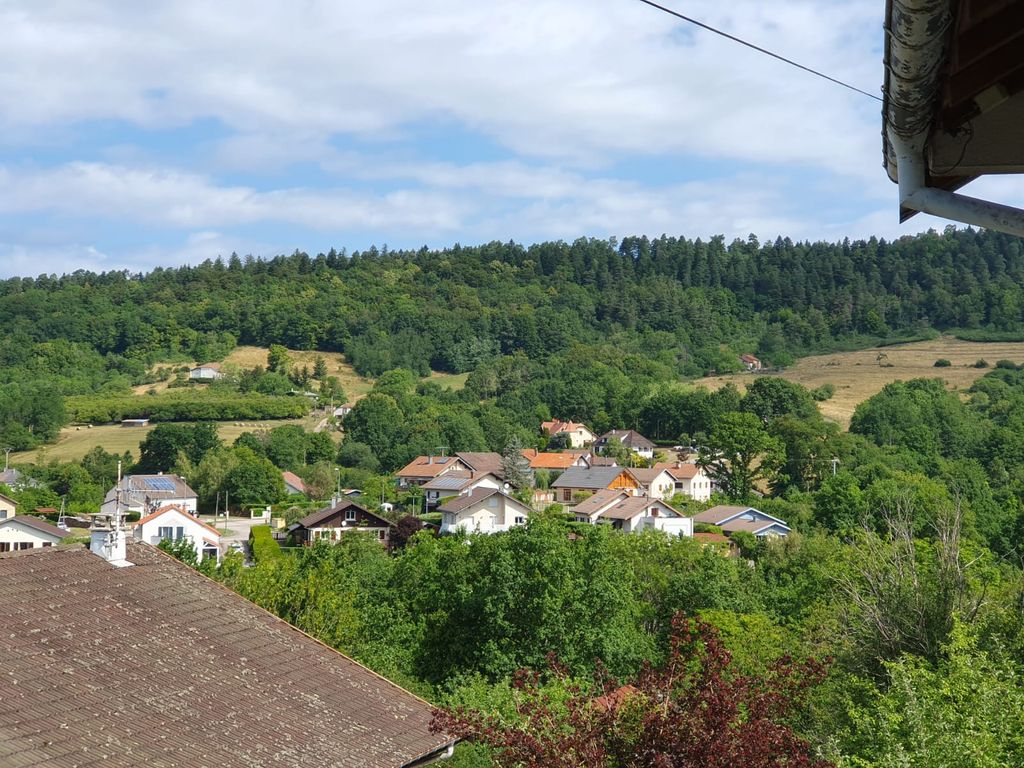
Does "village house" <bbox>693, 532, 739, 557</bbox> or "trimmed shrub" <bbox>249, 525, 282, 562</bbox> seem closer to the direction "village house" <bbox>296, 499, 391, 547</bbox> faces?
the trimmed shrub

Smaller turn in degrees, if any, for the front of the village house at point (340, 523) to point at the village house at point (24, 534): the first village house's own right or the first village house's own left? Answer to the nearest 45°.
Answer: approximately 45° to the first village house's own right

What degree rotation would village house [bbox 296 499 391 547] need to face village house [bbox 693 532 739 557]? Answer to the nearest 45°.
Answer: approximately 90° to its left

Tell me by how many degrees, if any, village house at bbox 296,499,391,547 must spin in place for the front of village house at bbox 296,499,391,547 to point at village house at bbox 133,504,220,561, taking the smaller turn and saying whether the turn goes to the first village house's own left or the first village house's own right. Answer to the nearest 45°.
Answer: approximately 45° to the first village house's own right

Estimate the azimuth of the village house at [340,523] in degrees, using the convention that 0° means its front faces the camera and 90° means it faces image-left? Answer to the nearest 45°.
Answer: approximately 0°
